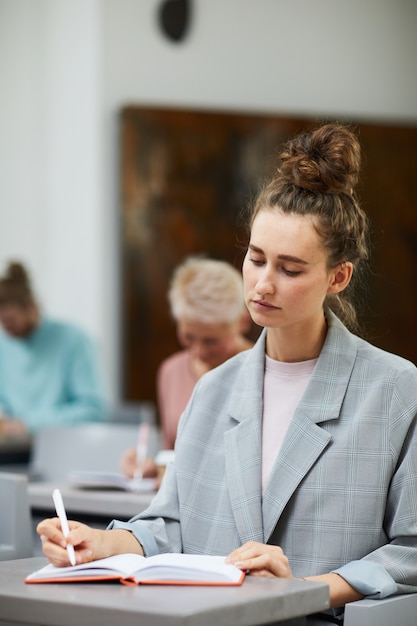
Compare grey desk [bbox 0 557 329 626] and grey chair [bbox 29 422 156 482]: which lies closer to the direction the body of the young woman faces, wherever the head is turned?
the grey desk

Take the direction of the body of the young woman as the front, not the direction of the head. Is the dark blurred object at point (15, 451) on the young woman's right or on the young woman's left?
on the young woman's right

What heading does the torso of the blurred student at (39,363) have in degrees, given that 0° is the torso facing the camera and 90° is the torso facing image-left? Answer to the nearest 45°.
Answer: approximately 45°

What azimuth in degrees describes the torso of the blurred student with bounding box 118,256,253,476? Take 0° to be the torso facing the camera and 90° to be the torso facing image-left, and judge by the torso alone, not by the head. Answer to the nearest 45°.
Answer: approximately 45°

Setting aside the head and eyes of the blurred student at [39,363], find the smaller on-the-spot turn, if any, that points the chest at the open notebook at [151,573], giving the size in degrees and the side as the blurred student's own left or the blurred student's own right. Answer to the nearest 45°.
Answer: approximately 45° to the blurred student's own left

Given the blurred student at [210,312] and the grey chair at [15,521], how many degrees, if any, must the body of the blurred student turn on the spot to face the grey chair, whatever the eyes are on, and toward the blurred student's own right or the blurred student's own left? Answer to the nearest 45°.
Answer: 0° — they already face it

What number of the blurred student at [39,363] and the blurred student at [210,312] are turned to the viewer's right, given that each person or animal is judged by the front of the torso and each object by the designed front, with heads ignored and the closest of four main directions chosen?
0

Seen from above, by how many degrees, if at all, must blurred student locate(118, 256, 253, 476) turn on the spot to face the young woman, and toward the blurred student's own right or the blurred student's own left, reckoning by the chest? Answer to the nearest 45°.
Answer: approximately 45° to the blurred student's own left

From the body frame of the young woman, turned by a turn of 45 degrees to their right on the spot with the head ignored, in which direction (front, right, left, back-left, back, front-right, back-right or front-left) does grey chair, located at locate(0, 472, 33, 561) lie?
front-right

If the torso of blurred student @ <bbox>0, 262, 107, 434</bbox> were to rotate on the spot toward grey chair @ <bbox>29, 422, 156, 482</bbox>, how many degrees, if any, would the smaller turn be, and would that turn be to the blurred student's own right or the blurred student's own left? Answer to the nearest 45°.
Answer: approximately 45° to the blurred student's own left

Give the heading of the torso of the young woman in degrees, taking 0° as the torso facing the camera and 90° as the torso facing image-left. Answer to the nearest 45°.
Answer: approximately 45°
